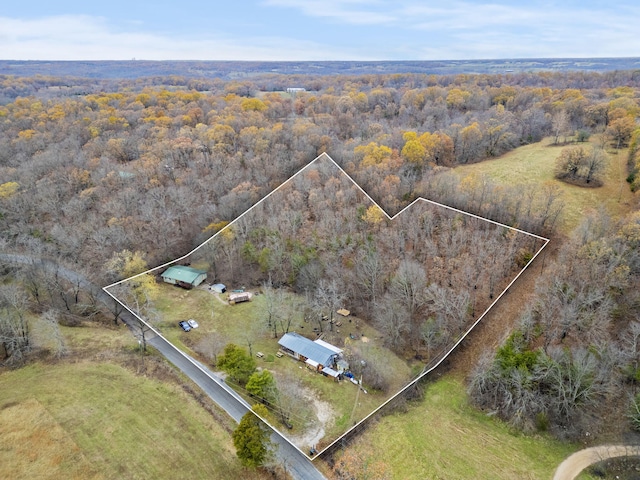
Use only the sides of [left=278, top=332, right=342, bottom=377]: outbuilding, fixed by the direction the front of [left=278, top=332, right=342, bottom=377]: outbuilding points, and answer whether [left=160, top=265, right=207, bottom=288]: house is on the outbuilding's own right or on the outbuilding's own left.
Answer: on the outbuilding's own right

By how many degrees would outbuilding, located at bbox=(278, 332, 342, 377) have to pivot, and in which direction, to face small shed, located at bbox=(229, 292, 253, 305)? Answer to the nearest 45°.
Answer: approximately 90° to its right

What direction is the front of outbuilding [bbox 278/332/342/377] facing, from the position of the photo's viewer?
facing the viewer and to the left of the viewer
